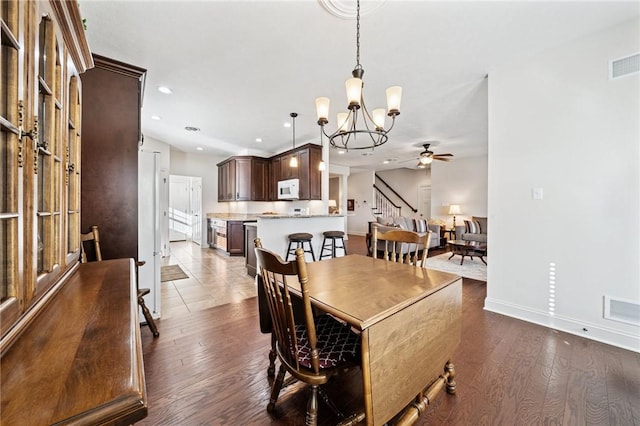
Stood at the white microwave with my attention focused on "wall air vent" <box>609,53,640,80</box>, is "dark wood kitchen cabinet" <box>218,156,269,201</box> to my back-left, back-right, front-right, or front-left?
back-right

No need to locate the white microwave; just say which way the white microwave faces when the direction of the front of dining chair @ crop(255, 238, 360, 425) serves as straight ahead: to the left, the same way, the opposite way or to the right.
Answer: the opposite way

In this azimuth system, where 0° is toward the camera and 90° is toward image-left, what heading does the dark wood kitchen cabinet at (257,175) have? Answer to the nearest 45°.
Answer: approximately 45°

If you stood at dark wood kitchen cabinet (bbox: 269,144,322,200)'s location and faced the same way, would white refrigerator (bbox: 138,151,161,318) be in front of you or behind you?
in front

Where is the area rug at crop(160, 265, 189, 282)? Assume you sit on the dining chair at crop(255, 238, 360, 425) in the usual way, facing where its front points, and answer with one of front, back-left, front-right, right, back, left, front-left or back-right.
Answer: left

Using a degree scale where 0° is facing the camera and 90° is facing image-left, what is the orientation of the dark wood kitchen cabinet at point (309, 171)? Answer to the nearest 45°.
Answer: approximately 45°

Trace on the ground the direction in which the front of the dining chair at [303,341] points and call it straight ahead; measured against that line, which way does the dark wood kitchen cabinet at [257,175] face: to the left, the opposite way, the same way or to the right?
the opposite way

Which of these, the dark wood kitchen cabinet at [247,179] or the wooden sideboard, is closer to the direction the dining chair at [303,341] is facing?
the dark wood kitchen cabinet

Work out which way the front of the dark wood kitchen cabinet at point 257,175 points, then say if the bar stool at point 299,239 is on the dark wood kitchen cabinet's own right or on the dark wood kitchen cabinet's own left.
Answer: on the dark wood kitchen cabinet's own left

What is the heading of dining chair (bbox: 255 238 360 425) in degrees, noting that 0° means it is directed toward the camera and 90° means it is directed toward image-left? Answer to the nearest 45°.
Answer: approximately 225°
